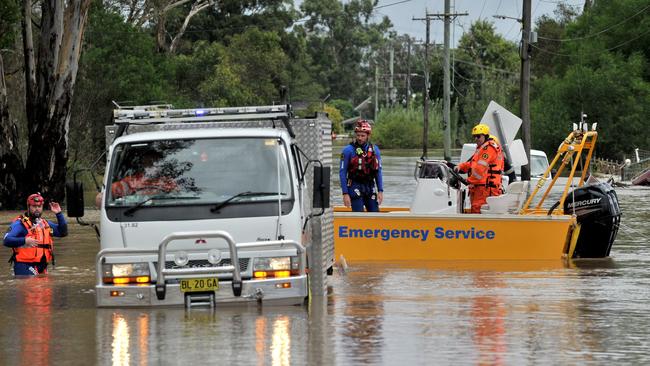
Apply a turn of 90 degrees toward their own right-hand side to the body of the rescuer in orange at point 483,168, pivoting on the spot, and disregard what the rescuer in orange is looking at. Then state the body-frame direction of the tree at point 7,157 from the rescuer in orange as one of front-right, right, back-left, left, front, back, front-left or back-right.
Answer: front-left

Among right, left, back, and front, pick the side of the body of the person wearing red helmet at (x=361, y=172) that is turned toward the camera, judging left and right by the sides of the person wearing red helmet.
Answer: front

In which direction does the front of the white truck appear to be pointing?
toward the camera

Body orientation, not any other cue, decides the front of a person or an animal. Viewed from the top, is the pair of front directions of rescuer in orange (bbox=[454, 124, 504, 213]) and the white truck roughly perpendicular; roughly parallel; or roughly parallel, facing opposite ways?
roughly perpendicular

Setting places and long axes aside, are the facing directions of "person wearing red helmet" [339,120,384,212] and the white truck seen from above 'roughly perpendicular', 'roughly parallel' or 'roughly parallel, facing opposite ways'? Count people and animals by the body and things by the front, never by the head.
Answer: roughly parallel

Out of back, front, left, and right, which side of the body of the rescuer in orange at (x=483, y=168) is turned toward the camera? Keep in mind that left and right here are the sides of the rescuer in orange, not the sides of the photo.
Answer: left

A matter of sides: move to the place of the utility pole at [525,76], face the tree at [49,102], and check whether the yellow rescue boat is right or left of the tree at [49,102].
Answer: left

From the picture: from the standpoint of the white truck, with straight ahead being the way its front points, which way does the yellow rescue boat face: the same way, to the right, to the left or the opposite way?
to the right

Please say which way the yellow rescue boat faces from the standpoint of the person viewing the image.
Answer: facing to the left of the viewer

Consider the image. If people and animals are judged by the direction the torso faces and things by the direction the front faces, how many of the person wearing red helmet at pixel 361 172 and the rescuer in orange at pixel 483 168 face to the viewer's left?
1

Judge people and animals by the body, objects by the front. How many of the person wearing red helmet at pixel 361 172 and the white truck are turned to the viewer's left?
0
